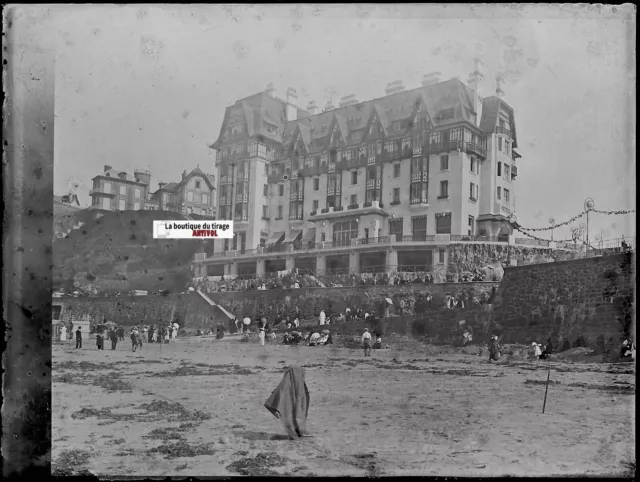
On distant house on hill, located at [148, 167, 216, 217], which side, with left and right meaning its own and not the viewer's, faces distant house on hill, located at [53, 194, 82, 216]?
right

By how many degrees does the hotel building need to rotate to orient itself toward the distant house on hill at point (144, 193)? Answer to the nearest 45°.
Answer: approximately 45° to its right

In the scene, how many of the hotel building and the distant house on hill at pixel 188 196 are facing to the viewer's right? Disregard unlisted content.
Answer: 0

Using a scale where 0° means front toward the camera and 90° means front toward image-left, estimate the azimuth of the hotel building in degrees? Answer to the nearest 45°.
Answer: approximately 45°

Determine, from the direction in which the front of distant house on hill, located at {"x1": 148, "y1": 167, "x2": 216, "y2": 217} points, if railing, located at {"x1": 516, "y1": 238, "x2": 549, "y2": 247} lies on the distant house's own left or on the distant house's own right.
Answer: on the distant house's own left

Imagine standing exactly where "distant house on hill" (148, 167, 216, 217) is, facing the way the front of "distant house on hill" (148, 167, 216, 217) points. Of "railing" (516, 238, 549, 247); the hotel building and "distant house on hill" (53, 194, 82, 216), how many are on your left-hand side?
2

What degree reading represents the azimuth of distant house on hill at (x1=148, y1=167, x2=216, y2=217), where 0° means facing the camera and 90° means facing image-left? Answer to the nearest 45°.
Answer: approximately 0°

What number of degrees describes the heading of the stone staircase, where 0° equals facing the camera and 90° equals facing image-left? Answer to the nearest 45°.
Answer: approximately 270°
